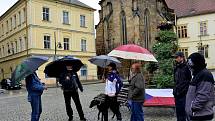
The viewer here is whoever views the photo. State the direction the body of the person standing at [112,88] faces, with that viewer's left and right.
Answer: facing the viewer and to the left of the viewer

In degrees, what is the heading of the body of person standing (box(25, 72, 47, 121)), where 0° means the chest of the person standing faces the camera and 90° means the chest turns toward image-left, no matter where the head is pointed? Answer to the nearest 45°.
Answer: approximately 270°

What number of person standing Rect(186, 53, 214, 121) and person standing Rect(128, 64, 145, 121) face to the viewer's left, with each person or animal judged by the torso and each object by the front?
2

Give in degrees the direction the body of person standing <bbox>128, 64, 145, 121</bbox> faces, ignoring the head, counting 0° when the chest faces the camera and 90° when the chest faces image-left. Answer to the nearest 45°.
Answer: approximately 90°

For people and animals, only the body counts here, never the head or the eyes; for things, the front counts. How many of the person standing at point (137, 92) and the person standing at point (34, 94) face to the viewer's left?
1

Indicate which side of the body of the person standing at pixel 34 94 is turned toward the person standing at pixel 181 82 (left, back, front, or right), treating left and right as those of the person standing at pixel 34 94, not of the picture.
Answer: front

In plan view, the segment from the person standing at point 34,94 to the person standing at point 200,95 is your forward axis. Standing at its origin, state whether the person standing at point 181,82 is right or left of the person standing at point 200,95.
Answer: left

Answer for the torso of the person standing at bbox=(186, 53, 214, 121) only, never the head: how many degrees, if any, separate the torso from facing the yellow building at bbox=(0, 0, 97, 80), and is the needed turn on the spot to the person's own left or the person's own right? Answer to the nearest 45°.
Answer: approximately 45° to the person's own right

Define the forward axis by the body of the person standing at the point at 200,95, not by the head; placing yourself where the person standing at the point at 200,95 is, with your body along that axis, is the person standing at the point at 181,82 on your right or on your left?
on your right

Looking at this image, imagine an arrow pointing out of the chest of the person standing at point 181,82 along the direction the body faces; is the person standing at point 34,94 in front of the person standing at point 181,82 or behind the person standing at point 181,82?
in front

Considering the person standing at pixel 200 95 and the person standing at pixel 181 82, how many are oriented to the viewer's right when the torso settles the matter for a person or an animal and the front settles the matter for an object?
0

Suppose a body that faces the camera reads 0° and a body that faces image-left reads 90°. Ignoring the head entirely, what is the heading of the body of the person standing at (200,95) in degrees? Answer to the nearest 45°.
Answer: approximately 90°
